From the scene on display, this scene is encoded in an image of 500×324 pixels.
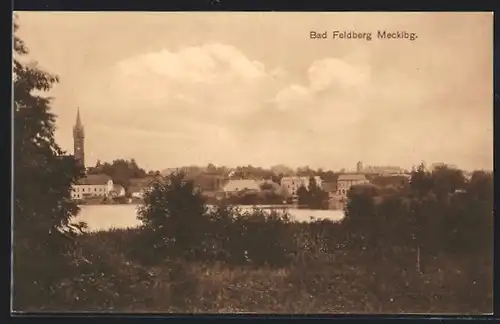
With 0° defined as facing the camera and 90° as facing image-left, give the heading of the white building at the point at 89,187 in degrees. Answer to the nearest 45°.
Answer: approximately 0°
